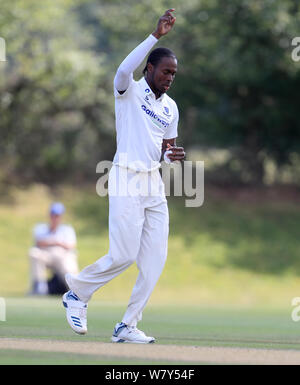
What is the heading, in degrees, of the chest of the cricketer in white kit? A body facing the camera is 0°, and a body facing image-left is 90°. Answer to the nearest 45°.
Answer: approximately 315°

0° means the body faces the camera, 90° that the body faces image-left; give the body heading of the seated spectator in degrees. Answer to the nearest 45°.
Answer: approximately 0°

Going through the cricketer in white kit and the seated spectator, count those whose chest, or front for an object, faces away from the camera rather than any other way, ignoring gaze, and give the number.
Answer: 0

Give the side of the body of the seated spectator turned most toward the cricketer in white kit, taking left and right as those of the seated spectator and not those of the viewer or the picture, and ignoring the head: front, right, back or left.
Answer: front
